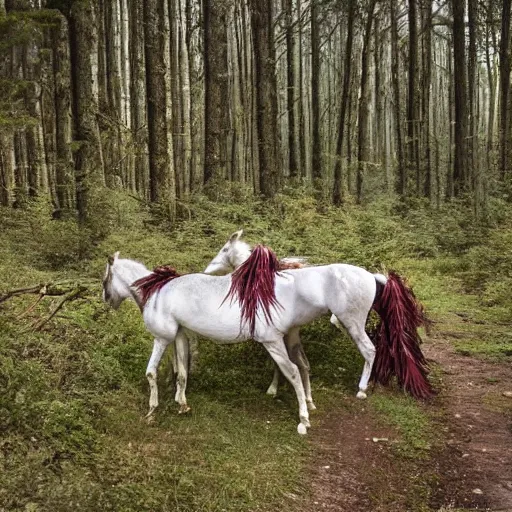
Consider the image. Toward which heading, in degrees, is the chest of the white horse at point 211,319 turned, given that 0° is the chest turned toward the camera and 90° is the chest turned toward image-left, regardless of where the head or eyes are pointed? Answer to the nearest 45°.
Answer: approximately 90°

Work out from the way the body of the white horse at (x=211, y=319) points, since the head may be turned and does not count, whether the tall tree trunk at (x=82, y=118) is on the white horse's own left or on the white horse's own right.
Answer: on the white horse's own right

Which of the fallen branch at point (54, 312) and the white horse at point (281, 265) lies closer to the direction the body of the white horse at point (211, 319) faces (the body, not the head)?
the fallen branch

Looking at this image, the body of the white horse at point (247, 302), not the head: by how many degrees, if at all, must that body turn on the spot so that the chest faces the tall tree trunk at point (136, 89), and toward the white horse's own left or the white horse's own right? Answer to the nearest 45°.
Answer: approximately 90° to the white horse's own right

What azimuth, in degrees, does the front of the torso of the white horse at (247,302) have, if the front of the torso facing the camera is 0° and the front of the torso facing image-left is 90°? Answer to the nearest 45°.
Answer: approximately 90°

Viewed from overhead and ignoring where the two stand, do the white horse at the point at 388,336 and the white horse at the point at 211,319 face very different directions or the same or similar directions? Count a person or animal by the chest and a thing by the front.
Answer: same or similar directions

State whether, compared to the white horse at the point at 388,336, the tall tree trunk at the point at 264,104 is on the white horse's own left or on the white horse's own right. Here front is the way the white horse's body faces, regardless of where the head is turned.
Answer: on the white horse's own right

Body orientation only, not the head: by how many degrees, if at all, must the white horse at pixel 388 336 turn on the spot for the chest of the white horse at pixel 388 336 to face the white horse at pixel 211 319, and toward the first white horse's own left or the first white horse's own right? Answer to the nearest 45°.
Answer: approximately 45° to the first white horse's own left

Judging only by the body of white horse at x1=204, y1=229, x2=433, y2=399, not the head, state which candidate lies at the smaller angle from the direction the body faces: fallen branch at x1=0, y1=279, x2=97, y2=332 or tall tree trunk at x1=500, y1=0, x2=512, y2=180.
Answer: the fallen branch

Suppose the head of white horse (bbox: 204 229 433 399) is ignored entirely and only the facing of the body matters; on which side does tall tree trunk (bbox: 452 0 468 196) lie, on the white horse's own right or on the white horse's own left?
on the white horse's own right

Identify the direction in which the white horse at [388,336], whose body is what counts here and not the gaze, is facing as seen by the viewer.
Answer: to the viewer's left

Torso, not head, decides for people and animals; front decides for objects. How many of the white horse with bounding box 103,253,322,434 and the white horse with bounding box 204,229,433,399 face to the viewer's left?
2

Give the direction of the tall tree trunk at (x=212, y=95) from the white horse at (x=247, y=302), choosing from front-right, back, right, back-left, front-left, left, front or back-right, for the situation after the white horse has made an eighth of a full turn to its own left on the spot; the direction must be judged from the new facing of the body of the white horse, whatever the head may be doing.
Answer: back-right
